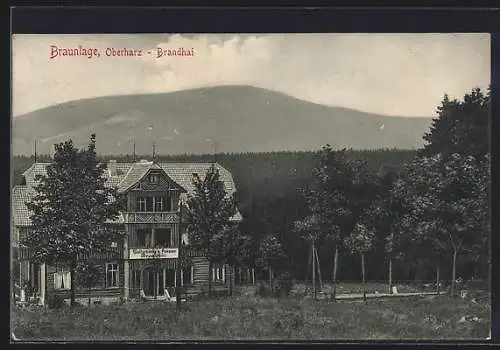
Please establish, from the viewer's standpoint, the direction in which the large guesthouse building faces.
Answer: facing the viewer
